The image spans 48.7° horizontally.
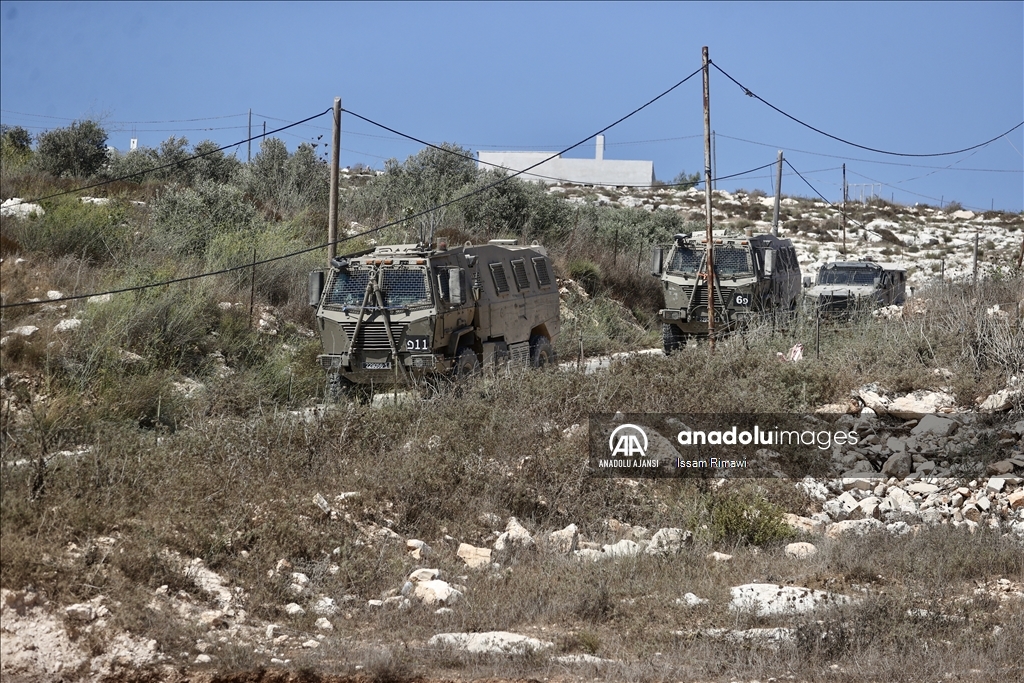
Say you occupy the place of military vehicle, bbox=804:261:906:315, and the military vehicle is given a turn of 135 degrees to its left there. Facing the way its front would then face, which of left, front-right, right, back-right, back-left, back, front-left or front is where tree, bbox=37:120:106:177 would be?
back

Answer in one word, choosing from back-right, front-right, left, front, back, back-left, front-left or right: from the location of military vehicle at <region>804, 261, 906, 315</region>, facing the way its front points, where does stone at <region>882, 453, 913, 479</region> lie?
front-left

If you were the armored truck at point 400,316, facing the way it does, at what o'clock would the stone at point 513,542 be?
The stone is roughly at 10 o'clock from the armored truck.

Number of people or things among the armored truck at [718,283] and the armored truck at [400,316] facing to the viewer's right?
0

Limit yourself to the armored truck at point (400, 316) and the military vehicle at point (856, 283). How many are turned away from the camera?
0

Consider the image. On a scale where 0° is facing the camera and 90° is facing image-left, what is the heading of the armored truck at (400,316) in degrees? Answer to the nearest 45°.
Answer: approximately 45°

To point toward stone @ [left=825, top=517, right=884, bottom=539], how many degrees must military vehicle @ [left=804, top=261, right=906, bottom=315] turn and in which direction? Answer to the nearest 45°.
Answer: approximately 45° to its left

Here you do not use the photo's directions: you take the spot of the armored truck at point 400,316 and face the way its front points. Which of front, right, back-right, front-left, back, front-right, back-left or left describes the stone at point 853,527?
left

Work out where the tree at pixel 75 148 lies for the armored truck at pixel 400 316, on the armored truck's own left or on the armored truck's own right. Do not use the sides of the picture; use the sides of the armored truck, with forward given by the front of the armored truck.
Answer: on the armored truck's own right

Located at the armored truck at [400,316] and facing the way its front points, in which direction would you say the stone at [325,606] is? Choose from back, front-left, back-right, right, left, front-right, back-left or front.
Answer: front-left

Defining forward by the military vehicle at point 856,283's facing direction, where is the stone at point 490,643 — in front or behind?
in front
